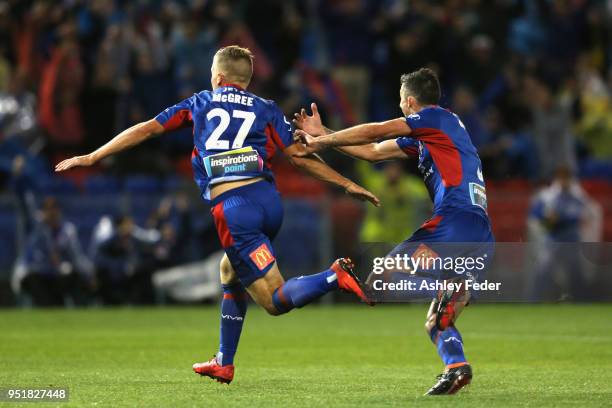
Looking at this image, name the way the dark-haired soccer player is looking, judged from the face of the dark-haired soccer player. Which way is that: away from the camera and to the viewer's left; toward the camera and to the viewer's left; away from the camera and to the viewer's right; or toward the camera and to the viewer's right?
away from the camera and to the viewer's left

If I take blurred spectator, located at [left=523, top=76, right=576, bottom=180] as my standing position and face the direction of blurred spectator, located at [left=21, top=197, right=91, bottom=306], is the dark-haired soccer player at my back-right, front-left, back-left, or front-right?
front-left

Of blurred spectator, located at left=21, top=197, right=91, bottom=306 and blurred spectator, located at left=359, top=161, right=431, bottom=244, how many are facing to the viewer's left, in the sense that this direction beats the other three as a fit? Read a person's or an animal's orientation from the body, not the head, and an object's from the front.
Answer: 0

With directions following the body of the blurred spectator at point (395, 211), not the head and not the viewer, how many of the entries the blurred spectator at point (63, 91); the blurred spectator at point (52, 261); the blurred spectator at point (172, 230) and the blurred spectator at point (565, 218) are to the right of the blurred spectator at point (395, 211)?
3

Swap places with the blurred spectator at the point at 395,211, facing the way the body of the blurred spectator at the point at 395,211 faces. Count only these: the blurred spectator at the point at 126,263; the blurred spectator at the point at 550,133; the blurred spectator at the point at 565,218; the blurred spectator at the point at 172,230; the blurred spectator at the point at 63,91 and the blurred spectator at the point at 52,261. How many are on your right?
4

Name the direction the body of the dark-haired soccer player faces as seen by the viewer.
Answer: to the viewer's left

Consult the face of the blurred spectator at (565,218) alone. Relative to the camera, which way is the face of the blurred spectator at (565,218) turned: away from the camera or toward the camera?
toward the camera

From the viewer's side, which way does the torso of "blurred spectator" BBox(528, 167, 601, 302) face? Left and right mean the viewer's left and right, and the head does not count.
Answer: facing the viewer

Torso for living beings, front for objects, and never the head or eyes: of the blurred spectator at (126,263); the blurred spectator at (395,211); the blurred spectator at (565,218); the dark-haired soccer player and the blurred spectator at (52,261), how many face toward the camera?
4

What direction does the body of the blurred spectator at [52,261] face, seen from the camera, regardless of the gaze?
toward the camera

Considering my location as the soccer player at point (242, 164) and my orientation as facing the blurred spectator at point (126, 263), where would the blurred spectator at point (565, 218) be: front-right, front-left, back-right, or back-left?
front-right

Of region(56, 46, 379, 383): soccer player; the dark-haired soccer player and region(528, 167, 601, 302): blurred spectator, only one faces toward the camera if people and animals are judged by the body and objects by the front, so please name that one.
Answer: the blurred spectator

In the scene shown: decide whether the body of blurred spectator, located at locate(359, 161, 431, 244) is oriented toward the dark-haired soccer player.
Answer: yes

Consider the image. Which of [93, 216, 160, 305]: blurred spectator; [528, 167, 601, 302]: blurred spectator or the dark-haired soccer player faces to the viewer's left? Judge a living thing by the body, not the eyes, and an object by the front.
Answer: the dark-haired soccer player

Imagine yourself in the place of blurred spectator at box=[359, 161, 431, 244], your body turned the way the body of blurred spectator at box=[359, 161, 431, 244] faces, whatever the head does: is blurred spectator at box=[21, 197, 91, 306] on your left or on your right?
on your right

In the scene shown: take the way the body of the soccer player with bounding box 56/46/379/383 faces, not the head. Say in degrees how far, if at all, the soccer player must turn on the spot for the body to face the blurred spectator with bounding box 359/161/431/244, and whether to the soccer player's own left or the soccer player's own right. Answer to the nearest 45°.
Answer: approximately 45° to the soccer player's own right

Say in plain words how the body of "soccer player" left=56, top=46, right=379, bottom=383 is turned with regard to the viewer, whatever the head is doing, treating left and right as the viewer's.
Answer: facing away from the viewer and to the left of the viewer

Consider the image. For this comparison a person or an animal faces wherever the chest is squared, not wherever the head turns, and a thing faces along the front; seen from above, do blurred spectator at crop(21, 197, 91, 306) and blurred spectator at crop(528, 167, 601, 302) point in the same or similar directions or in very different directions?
same or similar directions

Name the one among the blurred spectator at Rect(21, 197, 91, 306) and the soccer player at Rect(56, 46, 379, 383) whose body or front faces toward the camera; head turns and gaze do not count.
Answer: the blurred spectator

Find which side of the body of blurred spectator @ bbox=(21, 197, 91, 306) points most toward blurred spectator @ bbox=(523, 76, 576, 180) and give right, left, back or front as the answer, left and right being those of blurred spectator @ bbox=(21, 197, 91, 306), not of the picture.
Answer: left
